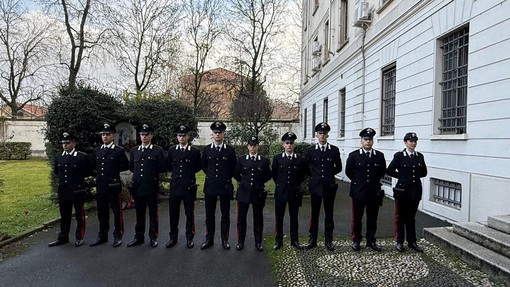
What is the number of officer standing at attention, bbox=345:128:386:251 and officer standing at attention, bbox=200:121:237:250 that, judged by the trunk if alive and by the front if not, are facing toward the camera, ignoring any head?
2

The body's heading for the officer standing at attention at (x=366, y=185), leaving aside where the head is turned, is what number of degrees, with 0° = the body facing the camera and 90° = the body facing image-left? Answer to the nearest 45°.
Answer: approximately 0°

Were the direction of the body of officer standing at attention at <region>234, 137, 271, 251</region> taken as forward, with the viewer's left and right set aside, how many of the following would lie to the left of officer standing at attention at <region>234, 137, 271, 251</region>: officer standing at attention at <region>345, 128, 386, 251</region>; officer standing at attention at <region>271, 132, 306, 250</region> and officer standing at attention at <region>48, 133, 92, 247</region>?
2

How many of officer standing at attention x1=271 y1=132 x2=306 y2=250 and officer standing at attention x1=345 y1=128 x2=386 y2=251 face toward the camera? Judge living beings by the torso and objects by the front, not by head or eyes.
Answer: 2

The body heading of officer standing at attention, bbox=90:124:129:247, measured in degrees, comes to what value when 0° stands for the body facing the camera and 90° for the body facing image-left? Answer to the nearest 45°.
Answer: approximately 45°

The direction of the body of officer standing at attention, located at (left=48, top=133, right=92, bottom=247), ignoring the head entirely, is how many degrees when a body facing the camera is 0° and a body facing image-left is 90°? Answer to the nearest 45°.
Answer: approximately 45°

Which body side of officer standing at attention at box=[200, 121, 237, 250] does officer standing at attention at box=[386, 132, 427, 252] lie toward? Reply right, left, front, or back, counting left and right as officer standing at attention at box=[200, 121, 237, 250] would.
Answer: left

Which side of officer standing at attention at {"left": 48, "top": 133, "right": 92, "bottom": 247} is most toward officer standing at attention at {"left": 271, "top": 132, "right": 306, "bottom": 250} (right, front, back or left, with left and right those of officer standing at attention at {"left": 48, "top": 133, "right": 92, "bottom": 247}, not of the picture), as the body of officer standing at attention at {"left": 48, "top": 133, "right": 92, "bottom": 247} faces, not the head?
left

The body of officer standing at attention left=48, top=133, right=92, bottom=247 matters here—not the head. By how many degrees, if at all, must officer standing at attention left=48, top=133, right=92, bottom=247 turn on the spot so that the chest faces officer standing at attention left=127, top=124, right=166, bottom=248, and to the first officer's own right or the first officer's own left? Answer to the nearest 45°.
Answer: approximately 90° to the first officer's own left
